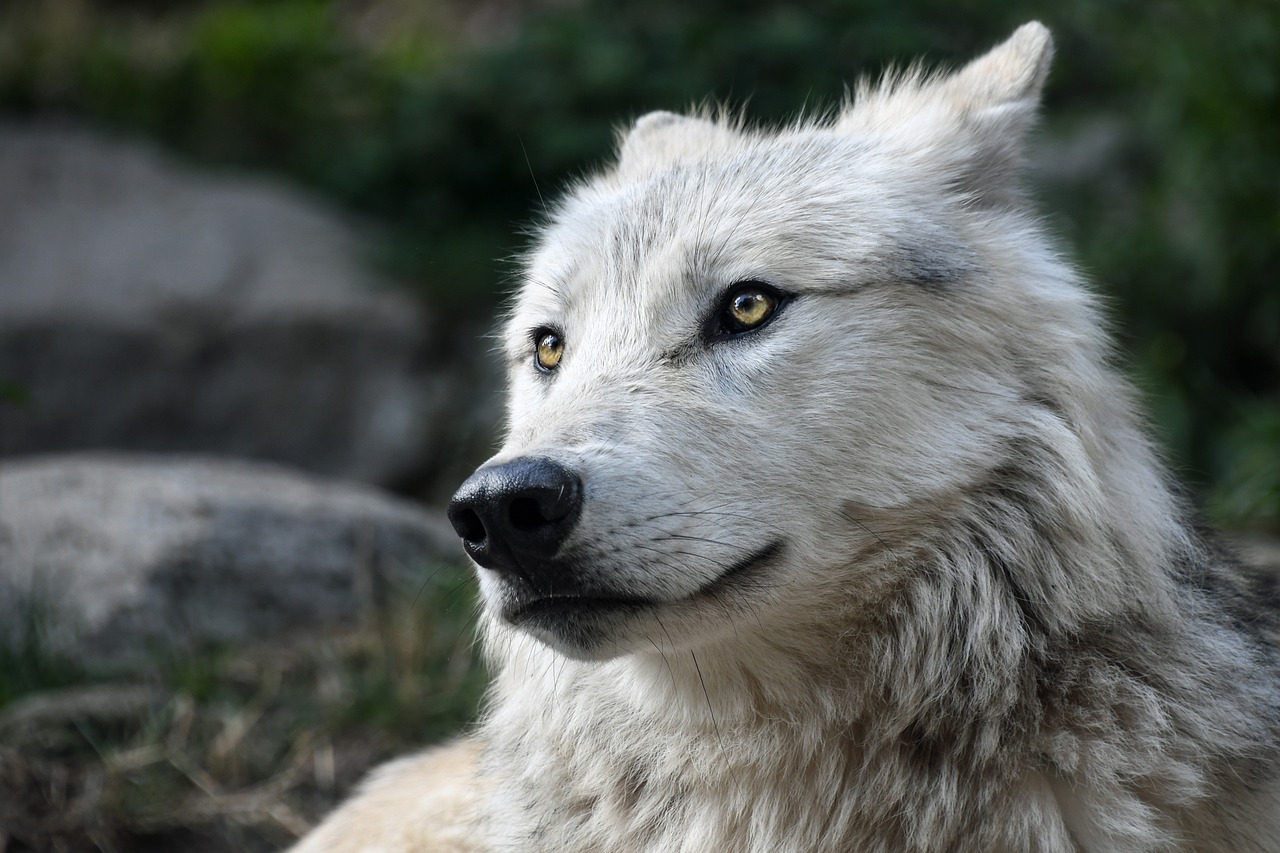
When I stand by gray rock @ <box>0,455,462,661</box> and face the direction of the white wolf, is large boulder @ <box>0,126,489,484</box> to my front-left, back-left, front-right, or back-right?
back-left

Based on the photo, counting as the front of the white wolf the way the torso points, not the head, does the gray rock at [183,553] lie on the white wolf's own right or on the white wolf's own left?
on the white wolf's own right

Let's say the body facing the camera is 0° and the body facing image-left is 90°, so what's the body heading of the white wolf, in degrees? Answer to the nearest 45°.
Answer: approximately 45°

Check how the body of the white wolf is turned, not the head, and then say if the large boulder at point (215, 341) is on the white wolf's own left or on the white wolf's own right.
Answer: on the white wolf's own right
